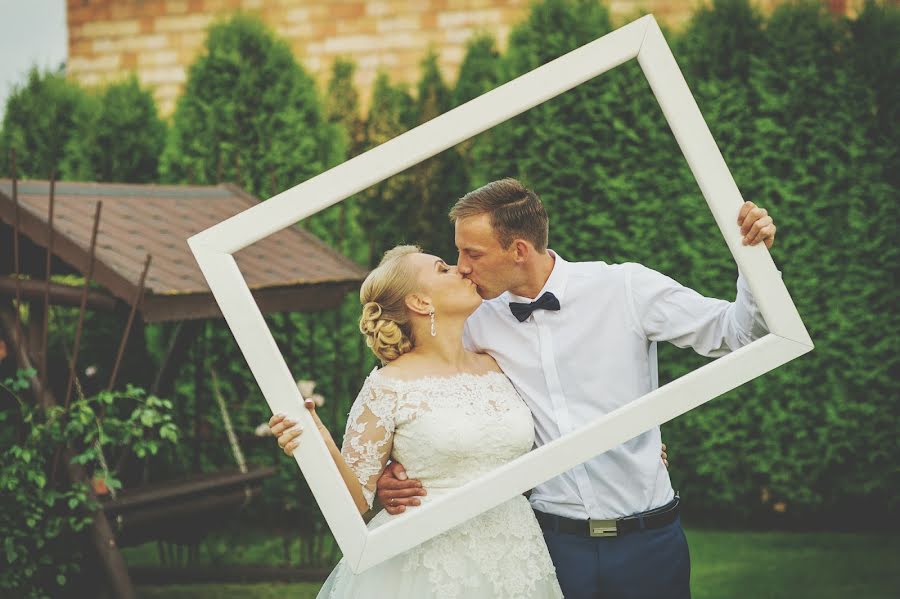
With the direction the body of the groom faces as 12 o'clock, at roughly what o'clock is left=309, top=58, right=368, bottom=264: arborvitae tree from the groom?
The arborvitae tree is roughly at 4 o'clock from the groom.

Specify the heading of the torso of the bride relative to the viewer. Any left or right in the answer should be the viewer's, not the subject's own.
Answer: facing the viewer and to the right of the viewer

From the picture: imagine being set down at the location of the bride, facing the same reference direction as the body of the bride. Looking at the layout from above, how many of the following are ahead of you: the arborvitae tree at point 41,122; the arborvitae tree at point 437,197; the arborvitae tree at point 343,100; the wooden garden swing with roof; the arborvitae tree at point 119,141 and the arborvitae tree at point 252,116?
0

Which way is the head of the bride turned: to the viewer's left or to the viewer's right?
to the viewer's right

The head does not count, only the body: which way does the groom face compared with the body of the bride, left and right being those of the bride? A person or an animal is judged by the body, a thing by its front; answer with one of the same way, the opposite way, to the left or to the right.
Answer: to the right

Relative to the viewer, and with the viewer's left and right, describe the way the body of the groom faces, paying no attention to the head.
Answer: facing the viewer and to the left of the viewer

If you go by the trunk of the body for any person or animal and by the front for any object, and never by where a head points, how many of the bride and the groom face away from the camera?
0

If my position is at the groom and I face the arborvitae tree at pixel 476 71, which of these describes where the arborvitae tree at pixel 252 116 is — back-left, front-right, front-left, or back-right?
front-left

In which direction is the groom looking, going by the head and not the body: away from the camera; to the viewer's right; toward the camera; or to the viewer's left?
to the viewer's left

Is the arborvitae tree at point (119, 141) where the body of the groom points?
no

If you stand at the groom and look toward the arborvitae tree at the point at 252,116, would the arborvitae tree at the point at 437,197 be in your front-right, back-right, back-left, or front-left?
front-right

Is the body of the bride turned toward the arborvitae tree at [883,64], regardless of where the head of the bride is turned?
no

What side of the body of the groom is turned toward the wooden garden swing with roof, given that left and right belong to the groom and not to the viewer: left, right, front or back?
right

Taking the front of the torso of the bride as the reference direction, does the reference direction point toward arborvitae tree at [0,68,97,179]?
no

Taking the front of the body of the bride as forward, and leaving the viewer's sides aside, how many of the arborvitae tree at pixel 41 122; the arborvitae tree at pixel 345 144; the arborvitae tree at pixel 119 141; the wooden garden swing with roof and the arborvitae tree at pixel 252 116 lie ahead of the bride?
0

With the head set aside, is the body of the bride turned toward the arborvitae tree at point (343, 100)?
no

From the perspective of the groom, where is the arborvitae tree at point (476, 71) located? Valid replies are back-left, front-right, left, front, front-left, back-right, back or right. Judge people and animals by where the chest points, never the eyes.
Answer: back-right

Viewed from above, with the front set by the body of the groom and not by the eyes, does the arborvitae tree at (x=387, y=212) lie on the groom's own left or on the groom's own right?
on the groom's own right

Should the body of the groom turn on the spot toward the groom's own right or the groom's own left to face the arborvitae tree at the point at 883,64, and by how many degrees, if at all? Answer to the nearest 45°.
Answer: approximately 180°
